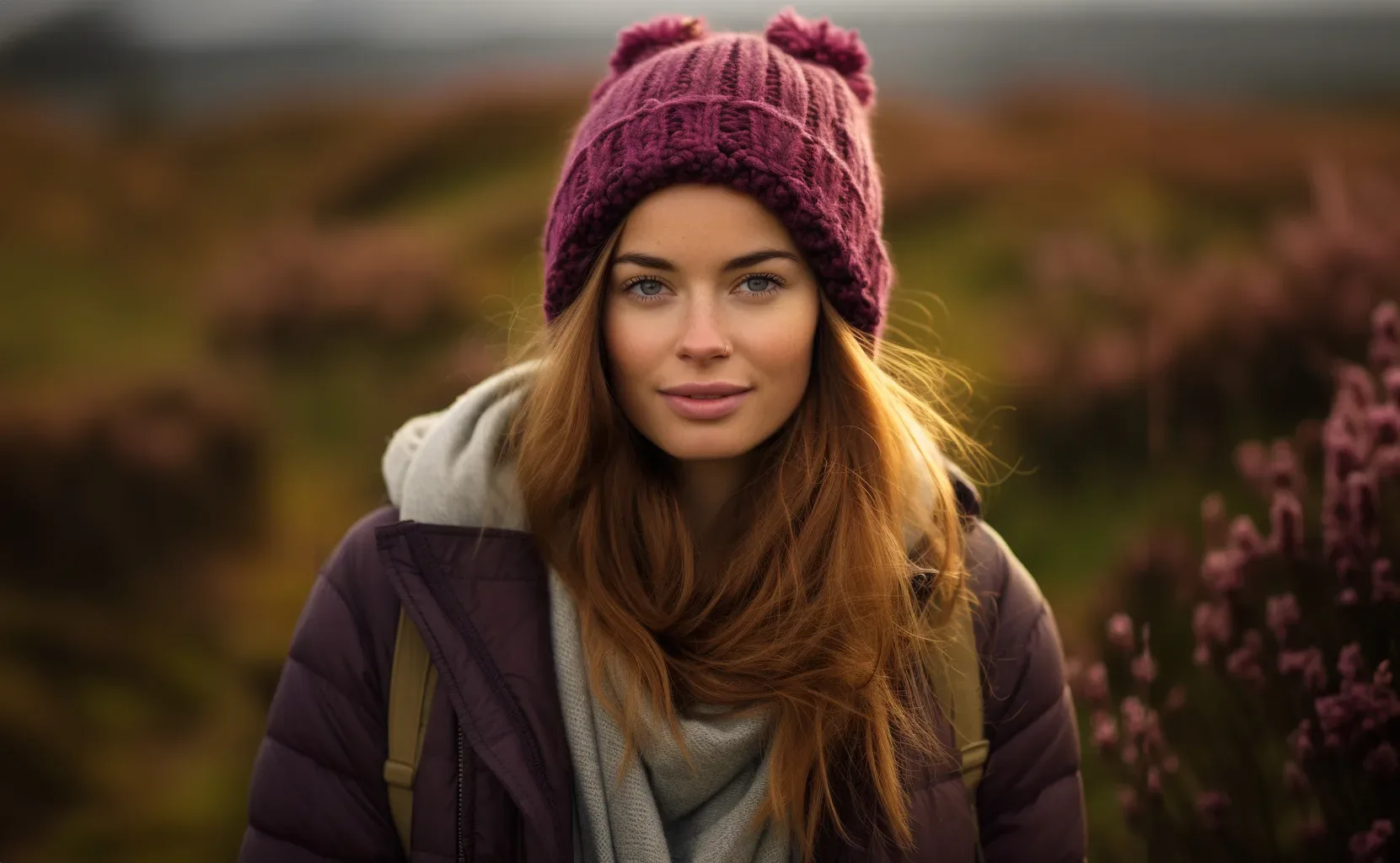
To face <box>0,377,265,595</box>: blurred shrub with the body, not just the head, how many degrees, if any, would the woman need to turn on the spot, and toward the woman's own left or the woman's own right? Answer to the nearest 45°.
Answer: approximately 135° to the woman's own right

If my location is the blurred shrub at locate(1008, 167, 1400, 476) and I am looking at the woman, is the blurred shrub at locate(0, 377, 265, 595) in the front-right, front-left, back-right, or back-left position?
front-right

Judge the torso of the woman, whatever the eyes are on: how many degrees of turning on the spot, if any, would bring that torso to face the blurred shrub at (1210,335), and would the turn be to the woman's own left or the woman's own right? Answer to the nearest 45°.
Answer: approximately 135° to the woman's own left

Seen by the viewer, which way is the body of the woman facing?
toward the camera

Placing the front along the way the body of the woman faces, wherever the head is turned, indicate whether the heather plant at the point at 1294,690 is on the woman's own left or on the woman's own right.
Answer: on the woman's own left

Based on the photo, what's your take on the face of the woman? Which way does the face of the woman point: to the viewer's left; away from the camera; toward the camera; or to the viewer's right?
toward the camera
